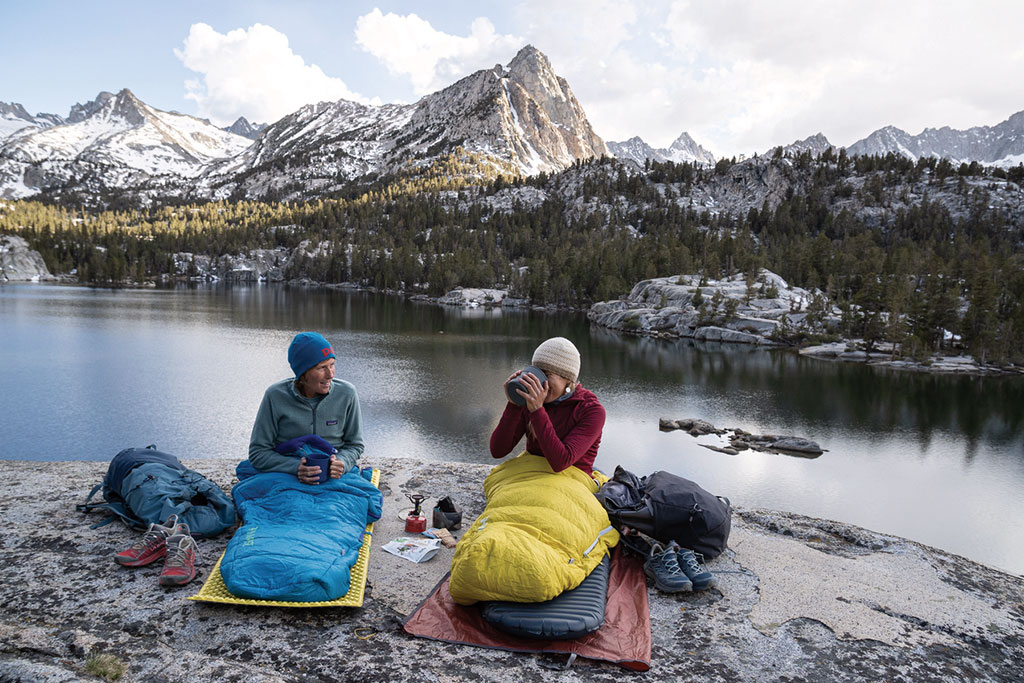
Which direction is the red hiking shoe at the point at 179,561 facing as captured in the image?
toward the camera

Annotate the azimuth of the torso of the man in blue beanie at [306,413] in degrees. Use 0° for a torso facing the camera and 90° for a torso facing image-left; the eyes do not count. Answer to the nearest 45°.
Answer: approximately 0°

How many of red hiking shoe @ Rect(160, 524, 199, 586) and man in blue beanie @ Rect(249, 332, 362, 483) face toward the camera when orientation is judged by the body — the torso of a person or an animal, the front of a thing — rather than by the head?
2

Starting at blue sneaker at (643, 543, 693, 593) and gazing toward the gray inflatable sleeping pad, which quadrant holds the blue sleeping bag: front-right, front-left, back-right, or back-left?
front-right

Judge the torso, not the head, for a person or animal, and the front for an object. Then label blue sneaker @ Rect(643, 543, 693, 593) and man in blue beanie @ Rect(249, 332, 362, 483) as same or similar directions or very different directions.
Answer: same or similar directions

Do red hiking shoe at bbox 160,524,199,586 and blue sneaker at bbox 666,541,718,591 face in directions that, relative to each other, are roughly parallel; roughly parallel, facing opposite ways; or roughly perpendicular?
roughly parallel

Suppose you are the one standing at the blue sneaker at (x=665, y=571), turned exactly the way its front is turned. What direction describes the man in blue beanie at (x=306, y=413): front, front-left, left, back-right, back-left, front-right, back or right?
back-right

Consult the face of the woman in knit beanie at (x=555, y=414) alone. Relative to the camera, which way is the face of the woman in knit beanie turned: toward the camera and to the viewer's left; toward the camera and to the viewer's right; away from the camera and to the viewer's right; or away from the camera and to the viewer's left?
toward the camera and to the viewer's left
